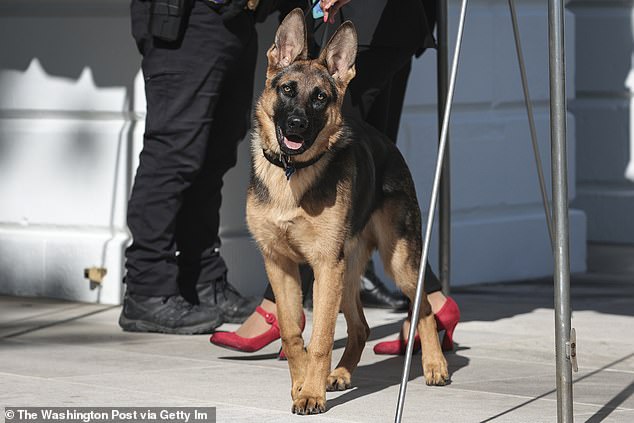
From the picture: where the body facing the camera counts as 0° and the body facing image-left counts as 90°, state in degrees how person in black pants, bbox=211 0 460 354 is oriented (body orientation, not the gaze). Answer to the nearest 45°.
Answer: approximately 90°

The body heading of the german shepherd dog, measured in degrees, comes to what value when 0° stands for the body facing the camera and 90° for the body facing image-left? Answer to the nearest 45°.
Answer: approximately 45°

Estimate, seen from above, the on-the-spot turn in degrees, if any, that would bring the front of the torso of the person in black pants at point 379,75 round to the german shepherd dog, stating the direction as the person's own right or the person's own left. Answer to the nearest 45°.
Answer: approximately 90° to the person's own left

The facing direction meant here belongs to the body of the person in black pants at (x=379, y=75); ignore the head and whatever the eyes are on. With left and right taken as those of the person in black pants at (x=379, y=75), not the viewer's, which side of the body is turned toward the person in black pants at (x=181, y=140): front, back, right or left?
front

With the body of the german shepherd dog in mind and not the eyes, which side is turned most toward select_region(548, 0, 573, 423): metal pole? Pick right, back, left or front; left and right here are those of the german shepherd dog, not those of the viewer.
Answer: left
